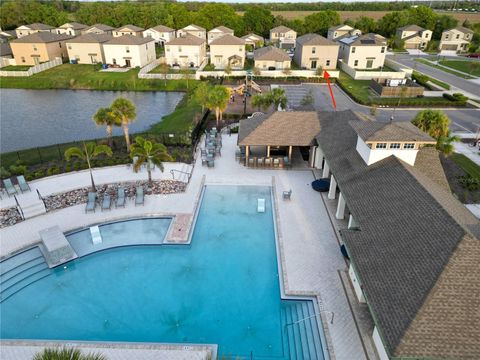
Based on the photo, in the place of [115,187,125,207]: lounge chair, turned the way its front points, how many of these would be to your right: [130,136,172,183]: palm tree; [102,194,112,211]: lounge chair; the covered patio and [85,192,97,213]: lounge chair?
2

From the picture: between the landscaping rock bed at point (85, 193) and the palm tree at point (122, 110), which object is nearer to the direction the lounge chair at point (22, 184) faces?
the landscaping rock bed

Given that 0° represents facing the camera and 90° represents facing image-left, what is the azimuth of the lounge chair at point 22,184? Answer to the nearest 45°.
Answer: approximately 315°

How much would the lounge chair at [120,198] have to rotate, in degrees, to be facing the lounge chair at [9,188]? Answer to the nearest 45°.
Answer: approximately 135° to its right

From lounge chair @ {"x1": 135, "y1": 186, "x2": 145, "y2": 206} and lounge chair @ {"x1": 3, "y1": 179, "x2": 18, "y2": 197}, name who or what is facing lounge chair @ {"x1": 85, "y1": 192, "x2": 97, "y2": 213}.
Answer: lounge chair @ {"x1": 3, "y1": 179, "x2": 18, "y2": 197}

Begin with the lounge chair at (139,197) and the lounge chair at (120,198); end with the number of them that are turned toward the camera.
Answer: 2

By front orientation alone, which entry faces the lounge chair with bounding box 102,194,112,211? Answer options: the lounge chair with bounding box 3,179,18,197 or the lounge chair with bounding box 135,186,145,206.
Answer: the lounge chair with bounding box 3,179,18,197

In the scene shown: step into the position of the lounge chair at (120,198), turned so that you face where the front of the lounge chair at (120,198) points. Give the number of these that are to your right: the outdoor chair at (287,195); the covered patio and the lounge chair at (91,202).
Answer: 1

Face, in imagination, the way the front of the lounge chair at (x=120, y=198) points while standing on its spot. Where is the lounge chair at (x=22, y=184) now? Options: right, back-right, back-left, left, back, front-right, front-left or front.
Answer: back-right
